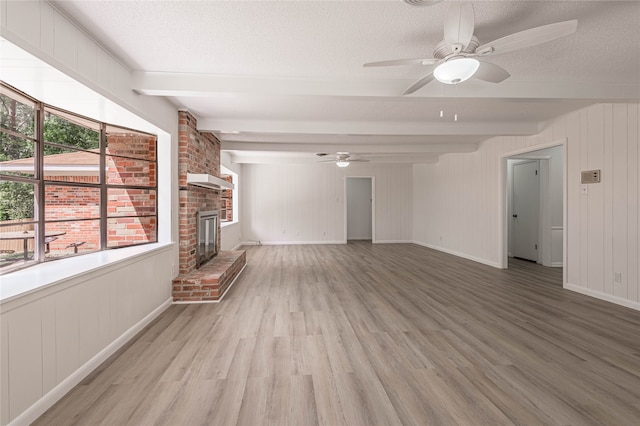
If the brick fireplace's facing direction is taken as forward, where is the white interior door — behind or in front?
in front

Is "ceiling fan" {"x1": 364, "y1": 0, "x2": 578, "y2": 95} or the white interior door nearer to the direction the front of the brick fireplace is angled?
the white interior door

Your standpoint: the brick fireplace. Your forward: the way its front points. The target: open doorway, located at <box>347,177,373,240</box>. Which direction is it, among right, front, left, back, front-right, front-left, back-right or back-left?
front-left

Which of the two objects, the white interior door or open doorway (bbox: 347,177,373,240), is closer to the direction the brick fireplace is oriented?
the white interior door

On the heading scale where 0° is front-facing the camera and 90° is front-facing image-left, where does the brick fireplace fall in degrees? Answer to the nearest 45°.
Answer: approximately 270°

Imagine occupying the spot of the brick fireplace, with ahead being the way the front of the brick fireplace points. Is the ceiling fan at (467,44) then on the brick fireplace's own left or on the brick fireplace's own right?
on the brick fireplace's own right

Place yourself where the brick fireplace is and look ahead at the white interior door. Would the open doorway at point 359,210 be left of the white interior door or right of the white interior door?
left
